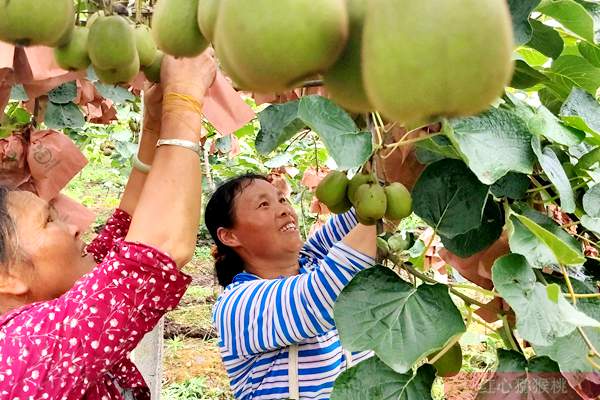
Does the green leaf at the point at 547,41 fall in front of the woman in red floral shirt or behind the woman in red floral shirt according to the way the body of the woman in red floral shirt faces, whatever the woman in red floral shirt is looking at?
in front

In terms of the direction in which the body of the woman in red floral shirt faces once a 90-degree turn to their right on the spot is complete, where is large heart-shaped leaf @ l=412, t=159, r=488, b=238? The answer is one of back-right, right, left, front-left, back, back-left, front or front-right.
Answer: front-left

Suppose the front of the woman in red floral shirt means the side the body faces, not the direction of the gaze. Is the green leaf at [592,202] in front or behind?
in front

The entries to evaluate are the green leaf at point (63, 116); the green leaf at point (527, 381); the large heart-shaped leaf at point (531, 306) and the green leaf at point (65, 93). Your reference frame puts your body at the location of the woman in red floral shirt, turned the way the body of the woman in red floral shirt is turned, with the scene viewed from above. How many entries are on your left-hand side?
2

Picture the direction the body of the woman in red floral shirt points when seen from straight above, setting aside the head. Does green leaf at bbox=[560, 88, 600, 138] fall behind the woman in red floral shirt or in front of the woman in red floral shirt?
in front

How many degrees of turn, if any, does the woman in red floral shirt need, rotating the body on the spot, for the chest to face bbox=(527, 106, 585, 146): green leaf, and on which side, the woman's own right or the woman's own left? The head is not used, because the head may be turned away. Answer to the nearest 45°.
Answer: approximately 45° to the woman's own right

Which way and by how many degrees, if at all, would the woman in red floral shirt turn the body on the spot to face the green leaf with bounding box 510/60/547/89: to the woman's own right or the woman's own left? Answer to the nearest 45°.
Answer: approximately 45° to the woman's own right

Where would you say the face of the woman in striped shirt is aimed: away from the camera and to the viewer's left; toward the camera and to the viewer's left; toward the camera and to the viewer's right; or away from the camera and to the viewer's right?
toward the camera and to the viewer's right

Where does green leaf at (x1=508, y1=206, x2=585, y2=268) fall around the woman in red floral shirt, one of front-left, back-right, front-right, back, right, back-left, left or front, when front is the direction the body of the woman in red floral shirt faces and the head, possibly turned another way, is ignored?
front-right

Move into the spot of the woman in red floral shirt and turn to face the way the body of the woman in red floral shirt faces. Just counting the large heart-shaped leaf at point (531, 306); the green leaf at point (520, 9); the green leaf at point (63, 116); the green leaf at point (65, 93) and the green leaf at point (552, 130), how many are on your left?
2

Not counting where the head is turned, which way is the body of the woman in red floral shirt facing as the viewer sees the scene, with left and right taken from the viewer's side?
facing to the right of the viewer

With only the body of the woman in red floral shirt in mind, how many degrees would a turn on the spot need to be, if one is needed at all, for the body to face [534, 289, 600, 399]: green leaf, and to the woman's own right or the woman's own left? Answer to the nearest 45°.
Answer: approximately 45° to the woman's own right

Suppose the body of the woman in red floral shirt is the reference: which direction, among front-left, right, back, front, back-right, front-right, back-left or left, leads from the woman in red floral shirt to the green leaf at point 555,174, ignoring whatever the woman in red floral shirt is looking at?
front-right

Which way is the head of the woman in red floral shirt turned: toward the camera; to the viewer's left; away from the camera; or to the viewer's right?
to the viewer's right
